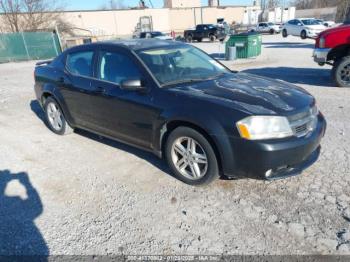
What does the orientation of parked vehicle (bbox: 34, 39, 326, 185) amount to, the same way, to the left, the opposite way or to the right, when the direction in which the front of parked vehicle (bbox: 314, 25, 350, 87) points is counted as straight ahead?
the opposite way

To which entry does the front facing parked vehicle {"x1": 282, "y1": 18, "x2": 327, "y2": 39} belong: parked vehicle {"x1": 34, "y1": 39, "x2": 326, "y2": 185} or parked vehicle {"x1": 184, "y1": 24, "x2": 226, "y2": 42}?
parked vehicle {"x1": 184, "y1": 24, "x2": 226, "y2": 42}

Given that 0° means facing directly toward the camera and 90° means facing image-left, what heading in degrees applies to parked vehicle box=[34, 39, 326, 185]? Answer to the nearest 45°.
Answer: approximately 315°

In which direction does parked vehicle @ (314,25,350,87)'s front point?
to the viewer's left

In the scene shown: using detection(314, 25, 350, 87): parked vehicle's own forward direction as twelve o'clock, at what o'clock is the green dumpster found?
The green dumpster is roughly at 2 o'clock from the parked vehicle.

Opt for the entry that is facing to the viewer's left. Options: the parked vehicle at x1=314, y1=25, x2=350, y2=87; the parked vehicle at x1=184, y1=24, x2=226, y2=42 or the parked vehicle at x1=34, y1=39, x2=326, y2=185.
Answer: the parked vehicle at x1=314, y1=25, x2=350, y2=87
